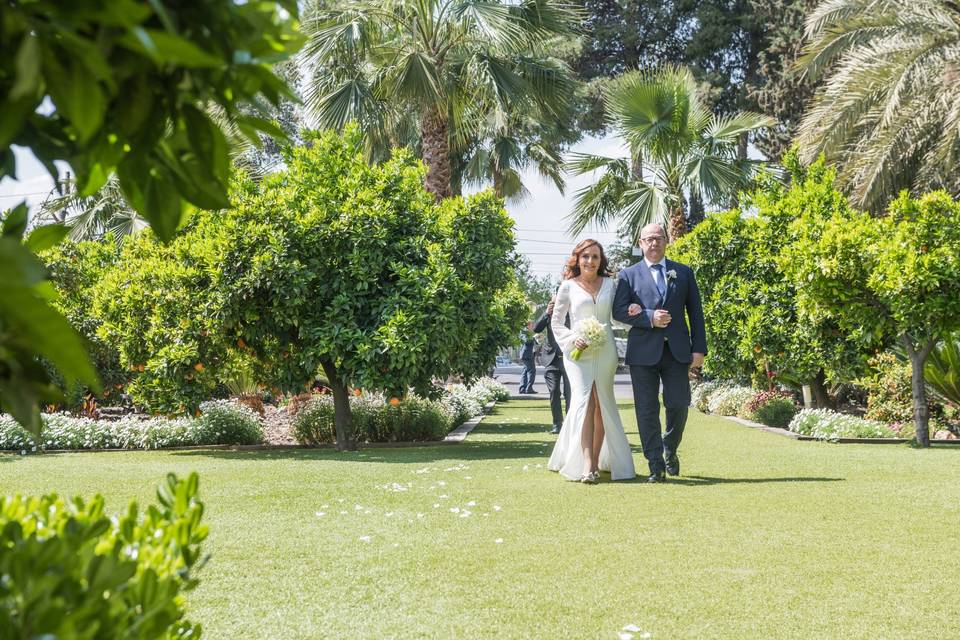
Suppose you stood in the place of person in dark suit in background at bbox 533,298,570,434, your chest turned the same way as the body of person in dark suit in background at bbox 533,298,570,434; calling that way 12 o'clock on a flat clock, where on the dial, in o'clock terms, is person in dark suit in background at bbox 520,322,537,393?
person in dark suit in background at bbox 520,322,537,393 is roughly at 6 o'clock from person in dark suit in background at bbox 533,298,570,434.

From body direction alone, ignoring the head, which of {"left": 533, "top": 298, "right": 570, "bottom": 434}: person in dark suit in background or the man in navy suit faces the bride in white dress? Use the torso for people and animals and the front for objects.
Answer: the person in dark suit in background

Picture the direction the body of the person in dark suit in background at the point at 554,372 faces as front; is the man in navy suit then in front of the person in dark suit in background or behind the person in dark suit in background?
in front

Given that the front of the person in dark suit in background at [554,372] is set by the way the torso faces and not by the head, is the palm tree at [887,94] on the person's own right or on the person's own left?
on the person's own left

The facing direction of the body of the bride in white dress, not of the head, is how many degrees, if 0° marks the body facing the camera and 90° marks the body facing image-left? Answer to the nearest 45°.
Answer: approximately 0°

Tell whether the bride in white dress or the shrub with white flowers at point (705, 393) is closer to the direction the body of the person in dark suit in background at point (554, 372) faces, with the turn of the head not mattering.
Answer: the bride in white dress

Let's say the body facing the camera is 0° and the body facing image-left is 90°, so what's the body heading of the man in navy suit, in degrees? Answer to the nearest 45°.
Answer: approximately 0°

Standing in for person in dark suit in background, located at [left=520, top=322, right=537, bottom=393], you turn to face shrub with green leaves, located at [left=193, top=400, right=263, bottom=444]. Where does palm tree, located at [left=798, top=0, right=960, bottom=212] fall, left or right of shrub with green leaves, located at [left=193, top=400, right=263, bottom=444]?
left
